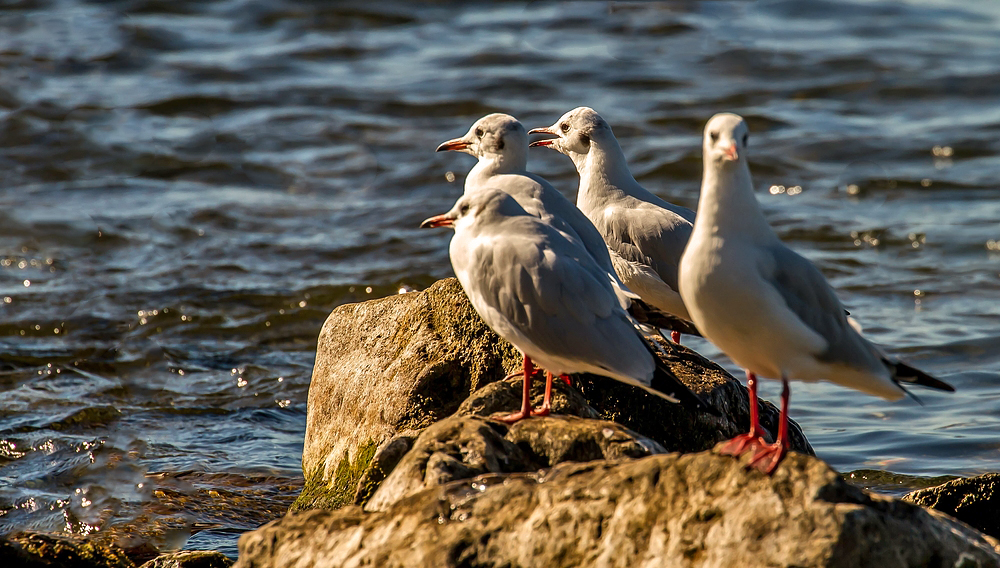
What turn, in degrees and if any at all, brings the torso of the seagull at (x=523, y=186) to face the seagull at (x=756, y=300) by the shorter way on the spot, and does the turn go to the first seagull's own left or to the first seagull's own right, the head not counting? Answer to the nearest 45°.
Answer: approximately 90° to the first seagull's own left

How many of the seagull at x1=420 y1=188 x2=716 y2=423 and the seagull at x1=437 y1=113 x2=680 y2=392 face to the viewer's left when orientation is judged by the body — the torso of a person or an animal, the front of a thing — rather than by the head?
2

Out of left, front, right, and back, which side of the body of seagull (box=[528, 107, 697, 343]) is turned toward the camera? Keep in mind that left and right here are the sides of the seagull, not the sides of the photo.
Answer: left

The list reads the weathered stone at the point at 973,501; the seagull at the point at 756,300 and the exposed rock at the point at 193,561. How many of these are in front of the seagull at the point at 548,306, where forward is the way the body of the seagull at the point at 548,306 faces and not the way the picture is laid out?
1

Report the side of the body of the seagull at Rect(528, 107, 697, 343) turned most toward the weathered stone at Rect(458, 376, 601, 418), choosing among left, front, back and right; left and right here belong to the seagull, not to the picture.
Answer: left

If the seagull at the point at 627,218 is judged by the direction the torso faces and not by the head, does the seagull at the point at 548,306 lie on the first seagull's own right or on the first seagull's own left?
on the first seagull's own left

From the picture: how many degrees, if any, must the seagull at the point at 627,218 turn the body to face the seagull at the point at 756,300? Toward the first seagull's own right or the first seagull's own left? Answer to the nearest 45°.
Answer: approximately 90° to the first seagull's own left

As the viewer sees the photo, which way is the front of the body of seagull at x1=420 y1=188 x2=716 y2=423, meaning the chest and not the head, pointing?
to the viewer's left

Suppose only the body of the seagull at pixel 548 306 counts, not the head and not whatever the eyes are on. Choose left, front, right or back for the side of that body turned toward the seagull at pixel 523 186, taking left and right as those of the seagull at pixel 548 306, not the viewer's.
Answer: right

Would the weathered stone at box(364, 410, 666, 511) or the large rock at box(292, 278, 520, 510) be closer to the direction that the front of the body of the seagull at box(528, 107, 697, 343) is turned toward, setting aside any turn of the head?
the large rock

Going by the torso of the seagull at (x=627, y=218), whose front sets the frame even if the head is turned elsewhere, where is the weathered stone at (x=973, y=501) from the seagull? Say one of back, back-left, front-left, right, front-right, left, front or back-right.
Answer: back-left

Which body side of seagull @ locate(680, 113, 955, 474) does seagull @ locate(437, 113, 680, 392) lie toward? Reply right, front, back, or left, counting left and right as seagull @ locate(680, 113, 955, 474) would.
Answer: right

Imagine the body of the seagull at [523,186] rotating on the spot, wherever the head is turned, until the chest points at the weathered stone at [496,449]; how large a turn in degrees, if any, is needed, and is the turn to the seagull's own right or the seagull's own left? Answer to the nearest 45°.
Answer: approximately 90° to the seagull's own left

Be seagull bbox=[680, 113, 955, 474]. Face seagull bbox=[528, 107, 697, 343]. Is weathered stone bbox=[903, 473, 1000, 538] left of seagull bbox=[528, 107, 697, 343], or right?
right

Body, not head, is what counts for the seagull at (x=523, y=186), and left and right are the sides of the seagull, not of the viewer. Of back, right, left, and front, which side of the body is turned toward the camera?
left

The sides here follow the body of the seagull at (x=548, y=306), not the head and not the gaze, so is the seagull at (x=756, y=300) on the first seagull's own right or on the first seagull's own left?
on the first seagull's own left
